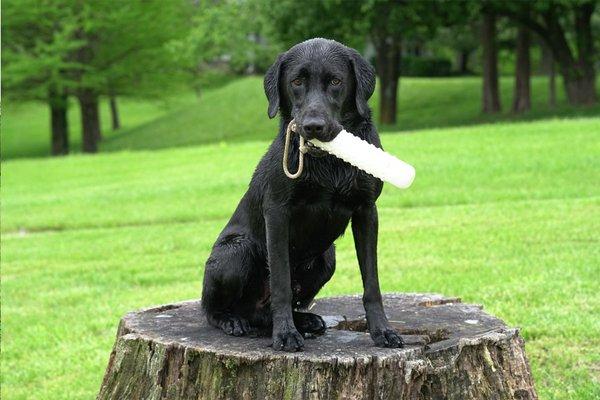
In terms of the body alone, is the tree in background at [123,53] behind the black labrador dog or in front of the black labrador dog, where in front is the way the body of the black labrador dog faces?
behind

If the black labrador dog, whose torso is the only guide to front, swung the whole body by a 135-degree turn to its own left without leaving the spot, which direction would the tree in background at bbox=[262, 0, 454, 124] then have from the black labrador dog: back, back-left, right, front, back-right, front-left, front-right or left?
front

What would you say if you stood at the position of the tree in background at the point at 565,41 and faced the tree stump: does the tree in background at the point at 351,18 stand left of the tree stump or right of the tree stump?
right

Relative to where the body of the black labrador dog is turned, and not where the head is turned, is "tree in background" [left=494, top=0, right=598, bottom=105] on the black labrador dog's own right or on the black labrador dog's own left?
on the black labrador dog's own left

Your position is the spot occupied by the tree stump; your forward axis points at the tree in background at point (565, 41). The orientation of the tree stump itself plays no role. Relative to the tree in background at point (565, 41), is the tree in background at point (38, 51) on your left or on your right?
left

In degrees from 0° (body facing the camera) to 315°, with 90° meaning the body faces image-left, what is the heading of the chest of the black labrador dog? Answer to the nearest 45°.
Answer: approximately 315°

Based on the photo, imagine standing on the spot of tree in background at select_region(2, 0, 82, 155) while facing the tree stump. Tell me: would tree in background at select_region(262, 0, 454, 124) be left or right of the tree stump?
left

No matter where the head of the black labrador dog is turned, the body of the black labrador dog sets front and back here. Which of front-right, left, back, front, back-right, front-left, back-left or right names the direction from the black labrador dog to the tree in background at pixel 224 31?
back-left
